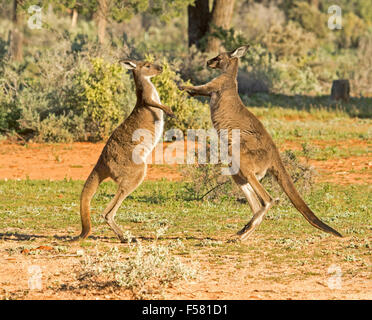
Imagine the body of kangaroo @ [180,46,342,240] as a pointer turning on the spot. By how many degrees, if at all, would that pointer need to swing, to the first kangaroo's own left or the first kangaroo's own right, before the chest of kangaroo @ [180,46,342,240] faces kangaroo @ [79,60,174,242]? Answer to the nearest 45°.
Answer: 0° — it already faces it

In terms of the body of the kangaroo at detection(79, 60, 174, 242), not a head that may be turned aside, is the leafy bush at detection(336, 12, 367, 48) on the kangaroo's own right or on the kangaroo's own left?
on the kangaroo's own left

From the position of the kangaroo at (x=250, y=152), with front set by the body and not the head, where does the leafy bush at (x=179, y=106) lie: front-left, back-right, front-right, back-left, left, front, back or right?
right

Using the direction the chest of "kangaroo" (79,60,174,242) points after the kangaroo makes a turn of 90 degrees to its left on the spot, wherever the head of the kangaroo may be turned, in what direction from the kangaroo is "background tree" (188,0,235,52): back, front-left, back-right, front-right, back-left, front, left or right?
front

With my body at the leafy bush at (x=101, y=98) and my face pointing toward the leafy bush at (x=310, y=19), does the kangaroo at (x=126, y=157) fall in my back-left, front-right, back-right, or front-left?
back-right

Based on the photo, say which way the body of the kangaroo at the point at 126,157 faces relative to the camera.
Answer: to the viewer's right

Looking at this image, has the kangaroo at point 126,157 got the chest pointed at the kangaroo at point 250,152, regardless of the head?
yes

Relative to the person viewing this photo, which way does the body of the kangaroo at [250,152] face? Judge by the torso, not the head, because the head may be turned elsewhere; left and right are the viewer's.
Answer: facing to the left of the viewer

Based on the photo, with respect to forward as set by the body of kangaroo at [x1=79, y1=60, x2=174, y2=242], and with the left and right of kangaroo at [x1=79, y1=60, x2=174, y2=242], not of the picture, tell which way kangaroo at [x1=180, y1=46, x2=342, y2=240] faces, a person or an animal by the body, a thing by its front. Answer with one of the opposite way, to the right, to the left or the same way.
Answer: the opposite way

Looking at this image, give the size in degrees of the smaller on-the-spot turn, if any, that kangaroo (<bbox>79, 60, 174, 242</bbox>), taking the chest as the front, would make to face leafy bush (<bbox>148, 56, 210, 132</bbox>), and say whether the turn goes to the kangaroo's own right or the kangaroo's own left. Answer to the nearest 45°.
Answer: approximately 90° to the kangaroo's own left

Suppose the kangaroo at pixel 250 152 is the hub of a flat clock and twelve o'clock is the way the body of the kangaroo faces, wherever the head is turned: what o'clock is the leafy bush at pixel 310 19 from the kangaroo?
The leafy bush is roughly at 3 o'clock from the kangaroo.
